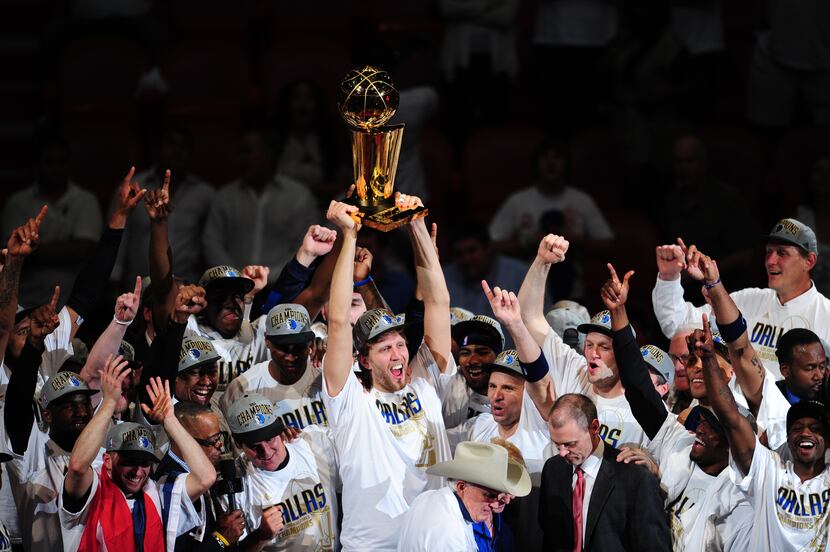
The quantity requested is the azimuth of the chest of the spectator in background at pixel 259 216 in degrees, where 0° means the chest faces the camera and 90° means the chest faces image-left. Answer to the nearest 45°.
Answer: approximately 0°

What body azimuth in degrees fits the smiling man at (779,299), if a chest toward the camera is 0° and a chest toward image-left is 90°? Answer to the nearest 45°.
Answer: approximately 45°

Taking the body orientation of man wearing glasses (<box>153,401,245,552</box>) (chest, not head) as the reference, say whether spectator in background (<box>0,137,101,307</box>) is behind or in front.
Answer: behind

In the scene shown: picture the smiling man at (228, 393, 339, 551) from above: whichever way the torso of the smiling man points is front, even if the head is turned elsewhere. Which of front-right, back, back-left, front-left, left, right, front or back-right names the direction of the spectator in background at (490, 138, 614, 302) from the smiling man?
back-left

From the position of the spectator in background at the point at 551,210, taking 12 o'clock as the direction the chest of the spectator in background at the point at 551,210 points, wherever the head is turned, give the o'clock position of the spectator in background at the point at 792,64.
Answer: the spectator in background at the point at 792,64 is roughly at 8 o'clock from the spectator in background at the point at 551,210.

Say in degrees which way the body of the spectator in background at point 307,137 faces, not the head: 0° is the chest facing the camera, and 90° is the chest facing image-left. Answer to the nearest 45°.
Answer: approximately 0°

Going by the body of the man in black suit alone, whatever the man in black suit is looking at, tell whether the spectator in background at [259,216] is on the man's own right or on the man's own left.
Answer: on the man's own right
